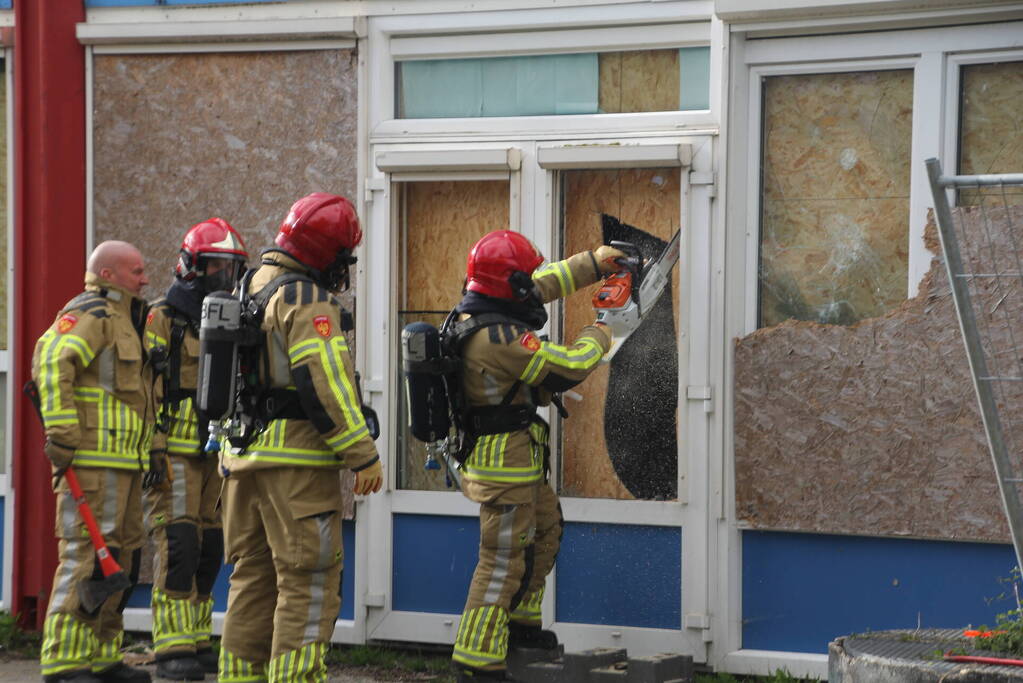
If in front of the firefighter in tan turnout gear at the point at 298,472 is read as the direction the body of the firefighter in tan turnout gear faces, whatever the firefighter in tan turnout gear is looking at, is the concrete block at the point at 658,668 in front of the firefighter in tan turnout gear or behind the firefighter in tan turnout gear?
in front

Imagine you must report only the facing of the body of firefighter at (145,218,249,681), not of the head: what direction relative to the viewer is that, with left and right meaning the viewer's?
facing the viewer and to the right of the viewer

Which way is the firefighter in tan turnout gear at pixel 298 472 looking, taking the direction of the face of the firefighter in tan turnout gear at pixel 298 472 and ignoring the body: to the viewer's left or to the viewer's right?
to the viewer's right

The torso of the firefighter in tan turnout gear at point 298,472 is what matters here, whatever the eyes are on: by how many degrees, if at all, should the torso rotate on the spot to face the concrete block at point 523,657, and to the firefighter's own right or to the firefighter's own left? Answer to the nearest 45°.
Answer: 0° — they already face it

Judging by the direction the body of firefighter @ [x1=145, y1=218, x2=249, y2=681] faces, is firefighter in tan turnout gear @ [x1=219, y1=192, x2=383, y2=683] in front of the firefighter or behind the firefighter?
in front

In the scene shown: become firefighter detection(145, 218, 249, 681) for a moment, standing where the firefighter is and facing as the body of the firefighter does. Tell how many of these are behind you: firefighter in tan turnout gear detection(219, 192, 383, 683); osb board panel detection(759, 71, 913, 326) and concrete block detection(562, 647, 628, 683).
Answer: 0

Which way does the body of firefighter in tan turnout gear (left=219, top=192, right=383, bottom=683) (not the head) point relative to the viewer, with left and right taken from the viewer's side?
facing away from the viewer and to the right of the viewer

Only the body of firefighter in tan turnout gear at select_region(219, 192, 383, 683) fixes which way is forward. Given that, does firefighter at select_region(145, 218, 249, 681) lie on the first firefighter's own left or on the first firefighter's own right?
on the first firefighter's own left

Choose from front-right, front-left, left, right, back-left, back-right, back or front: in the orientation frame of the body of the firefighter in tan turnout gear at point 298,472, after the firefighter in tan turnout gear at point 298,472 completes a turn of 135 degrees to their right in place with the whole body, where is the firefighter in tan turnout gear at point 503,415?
back-left

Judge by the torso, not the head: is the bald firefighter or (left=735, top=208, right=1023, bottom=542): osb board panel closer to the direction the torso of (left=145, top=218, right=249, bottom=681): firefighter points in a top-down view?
the osb board panel

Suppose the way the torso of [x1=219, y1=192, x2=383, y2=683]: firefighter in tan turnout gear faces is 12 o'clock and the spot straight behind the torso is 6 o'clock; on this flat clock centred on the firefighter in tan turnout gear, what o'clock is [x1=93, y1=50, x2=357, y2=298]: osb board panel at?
The osb board panel is roughly at 10 o'clock from the firefighter in tan turnout gear.

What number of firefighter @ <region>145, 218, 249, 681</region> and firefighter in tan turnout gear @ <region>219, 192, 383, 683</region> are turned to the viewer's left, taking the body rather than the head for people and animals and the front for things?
0

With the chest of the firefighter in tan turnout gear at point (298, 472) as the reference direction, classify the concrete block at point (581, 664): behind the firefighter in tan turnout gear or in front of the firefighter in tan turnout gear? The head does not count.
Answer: in front

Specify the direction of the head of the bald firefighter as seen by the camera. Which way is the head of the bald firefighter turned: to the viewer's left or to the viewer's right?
to the viewer's right

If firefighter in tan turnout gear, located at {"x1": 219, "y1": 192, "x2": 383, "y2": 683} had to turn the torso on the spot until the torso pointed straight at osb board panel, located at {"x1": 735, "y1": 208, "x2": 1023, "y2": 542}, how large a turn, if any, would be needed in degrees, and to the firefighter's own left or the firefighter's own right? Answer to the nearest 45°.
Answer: approximately 45° to the firefighter's own right

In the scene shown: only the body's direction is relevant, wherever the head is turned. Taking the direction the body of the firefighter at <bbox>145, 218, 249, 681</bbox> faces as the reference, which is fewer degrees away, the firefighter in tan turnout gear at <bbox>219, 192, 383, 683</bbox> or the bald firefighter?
the firefighter in tan turnout gear

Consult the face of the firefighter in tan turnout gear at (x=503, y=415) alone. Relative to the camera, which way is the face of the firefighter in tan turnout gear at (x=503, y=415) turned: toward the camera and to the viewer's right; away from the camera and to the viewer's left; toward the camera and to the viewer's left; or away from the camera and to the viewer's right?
away from the camera and to the viewer's right

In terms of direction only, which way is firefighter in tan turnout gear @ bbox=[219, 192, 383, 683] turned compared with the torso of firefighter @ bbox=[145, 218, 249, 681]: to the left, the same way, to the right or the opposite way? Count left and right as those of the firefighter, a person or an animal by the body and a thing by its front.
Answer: to the left
